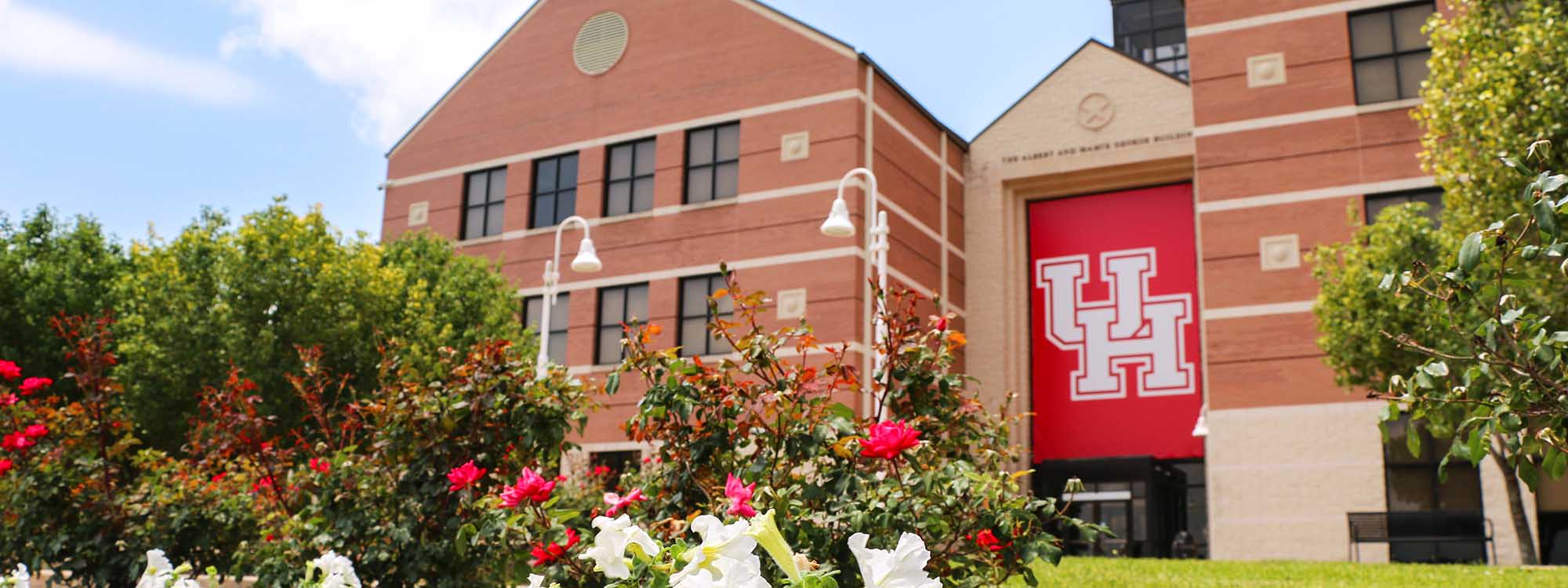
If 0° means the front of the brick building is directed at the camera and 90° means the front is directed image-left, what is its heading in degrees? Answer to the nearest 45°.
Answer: approximately 45°

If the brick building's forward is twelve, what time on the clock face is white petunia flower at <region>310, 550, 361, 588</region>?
The white petunia flower is roughly at 11 o'clock from the brick building.

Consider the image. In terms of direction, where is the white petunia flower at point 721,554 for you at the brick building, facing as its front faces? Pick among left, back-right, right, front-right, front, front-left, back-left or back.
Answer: front-left

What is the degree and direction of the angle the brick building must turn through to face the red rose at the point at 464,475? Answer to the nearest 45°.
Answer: approximately 45° to its left

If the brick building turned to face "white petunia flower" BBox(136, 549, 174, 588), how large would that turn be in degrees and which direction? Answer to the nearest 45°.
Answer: approximately 45° to its left

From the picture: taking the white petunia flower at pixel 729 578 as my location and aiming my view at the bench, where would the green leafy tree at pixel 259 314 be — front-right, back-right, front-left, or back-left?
front-left

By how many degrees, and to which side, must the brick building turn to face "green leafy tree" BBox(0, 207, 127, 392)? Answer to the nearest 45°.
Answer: approximately 45° to its right

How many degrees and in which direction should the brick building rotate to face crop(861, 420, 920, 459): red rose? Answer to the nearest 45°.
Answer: approximately 45° to its left

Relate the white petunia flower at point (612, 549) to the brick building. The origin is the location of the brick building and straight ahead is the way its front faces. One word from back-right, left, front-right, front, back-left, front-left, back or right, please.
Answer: front-left

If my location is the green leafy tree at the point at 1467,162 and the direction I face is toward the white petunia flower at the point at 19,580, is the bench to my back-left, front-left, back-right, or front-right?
back-right

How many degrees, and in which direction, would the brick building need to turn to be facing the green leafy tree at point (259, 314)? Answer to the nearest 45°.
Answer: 0° — it already faces it
